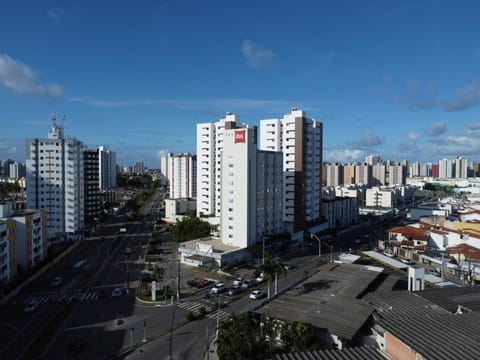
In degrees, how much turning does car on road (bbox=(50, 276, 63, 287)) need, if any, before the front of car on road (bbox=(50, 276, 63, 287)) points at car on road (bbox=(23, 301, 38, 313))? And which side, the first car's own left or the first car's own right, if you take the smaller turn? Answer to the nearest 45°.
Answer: approximately 45° to the first car's own left

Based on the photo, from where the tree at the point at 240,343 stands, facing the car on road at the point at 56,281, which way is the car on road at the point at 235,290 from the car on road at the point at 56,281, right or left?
right

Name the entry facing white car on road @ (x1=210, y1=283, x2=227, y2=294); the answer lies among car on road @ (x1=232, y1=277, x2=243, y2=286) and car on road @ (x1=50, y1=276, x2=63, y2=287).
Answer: car on road @ (x1=232, y1=277, x2=243, y2=286)

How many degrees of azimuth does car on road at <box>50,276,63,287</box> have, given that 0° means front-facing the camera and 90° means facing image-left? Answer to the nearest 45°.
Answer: approximately 45°
